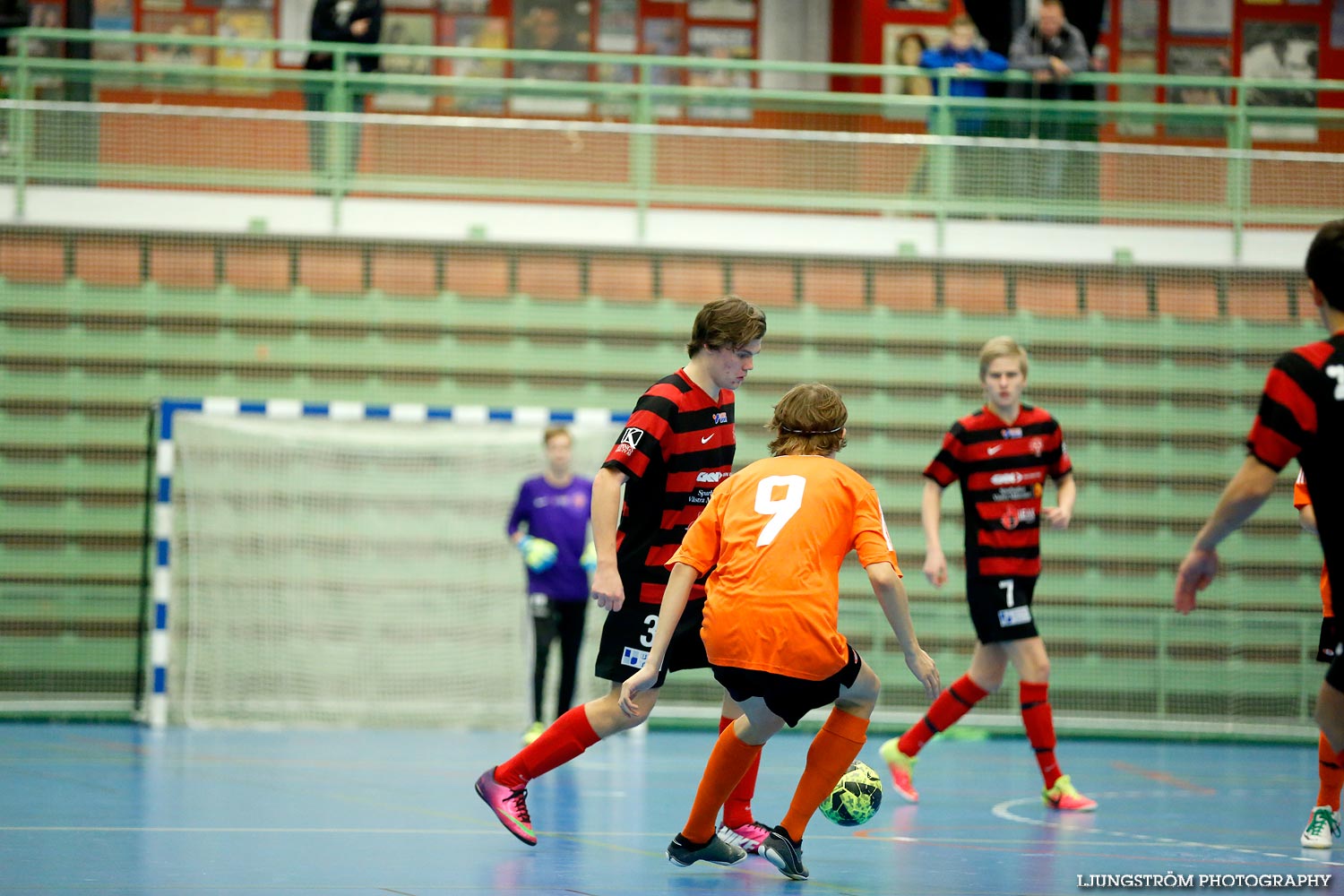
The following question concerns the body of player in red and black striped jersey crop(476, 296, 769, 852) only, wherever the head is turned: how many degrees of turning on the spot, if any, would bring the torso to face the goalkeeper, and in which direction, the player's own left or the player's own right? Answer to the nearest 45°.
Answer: approximately 135° to the player's own left

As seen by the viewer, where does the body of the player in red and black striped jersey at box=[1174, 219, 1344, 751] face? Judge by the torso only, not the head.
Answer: away from the camera

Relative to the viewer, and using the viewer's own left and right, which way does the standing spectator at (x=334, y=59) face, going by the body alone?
facing the viewer

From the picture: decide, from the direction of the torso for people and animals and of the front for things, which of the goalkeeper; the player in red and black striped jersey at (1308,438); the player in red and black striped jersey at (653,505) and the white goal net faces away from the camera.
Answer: the player in red and black striped jersey at (1308,438)

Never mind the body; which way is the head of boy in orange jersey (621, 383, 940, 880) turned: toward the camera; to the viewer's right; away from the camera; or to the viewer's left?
away from the camera

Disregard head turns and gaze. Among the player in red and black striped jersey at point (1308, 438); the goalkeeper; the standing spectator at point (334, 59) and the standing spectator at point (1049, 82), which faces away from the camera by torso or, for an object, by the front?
the player in red and black striped jersey

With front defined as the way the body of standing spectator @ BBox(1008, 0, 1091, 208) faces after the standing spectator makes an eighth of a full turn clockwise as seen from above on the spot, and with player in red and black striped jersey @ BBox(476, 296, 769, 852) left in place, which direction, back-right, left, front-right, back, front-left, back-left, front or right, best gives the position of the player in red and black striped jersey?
front-left

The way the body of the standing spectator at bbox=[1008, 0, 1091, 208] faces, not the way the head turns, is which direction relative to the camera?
toward the camera

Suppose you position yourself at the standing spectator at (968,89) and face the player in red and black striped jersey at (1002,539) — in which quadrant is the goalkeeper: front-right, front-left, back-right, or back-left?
front-right

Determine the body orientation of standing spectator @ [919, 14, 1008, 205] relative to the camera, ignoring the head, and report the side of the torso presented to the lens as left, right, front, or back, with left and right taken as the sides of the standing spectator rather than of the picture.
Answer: front

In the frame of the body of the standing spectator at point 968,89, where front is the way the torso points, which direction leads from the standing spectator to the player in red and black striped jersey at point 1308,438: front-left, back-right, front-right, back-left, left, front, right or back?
front

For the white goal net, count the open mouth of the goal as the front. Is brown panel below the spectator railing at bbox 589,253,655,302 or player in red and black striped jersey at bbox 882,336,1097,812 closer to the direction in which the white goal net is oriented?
the player in red and black striped jersey
